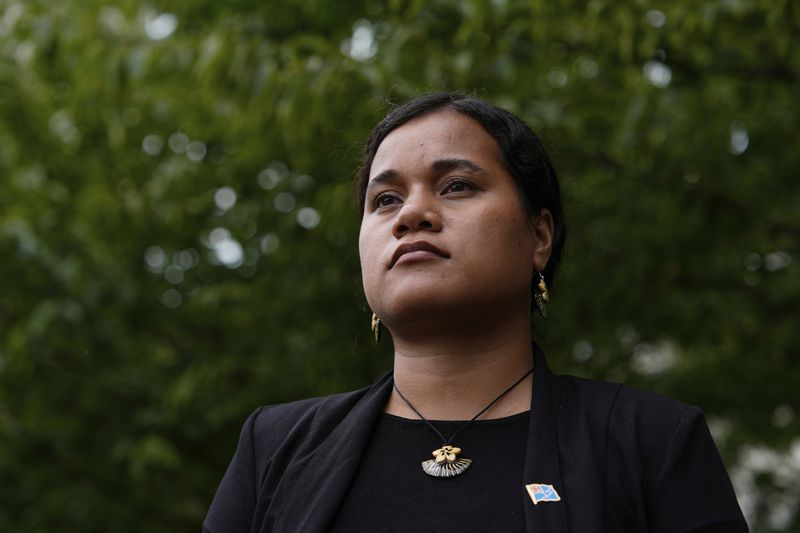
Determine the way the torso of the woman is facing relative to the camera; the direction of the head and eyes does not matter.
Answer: toward the camera

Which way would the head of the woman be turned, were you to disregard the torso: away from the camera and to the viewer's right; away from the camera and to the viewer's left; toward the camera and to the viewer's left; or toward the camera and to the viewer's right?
toward the camera and to the viewer's left
